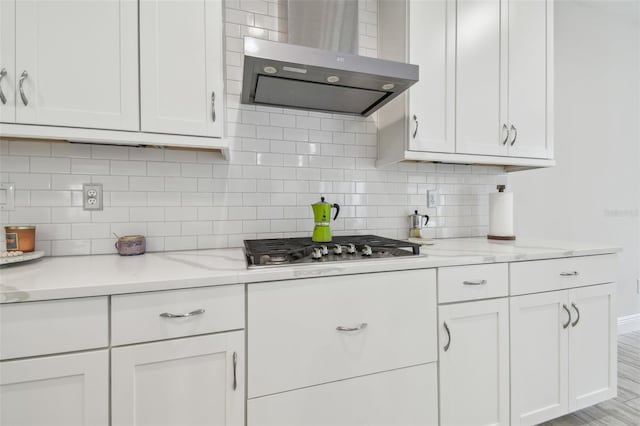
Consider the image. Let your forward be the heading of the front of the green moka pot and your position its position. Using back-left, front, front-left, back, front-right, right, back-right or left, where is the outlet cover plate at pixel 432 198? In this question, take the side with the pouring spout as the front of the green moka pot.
back-right

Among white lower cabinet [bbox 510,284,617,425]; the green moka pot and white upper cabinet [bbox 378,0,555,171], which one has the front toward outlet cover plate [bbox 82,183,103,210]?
the green moka pot

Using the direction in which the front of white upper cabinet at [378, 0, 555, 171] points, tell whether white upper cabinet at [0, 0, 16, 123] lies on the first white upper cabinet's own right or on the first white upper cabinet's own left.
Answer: on the first white upper cabinet's own right

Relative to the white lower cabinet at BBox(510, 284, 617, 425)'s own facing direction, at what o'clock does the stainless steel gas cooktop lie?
The stainless steel gas cooktop is roughly at 3 o'clock from the white lower cabinet.

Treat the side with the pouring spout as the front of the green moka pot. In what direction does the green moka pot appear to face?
to the viewer's left

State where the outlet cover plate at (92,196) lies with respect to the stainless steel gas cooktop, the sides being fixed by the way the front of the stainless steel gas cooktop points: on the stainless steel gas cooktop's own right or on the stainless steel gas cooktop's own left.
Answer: on the stainless steel gas cooktop's own right

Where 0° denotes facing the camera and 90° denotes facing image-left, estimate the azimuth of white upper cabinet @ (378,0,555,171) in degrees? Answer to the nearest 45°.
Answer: approximately 315°

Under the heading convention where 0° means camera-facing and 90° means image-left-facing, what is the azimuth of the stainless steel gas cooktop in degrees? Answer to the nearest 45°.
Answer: approximately 0°
